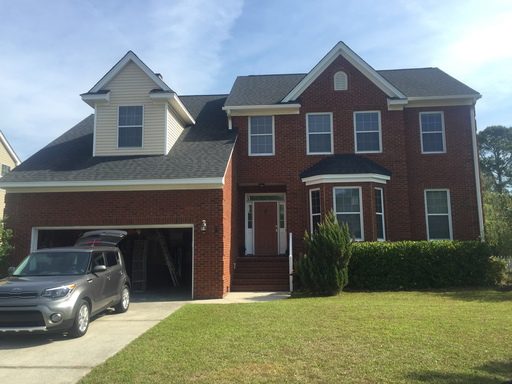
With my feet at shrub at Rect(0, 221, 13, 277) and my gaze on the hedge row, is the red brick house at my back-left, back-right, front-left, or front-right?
front-left

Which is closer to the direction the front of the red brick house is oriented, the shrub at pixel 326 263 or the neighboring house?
the shrub

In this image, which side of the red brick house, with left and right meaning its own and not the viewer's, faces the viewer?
front

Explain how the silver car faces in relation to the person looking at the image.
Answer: facing the viewer and to the left of the viewer

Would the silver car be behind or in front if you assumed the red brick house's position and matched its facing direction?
in front

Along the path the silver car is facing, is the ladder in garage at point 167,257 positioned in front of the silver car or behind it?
behind

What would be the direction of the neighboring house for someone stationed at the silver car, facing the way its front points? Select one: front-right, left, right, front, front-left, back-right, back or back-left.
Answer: back-right

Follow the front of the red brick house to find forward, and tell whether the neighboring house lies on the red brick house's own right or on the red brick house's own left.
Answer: on the red brick house's own right

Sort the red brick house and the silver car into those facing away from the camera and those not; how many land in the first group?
0

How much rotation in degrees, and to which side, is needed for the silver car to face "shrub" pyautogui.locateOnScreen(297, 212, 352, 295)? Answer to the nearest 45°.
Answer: approximately 135° to its left

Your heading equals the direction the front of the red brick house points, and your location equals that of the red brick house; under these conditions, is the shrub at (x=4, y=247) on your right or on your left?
on your right

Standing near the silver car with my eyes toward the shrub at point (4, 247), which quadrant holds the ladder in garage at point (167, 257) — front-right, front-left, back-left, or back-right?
front-right

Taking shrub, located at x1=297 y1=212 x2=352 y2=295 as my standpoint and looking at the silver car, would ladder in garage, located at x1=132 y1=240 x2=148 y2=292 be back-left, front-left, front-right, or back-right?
front-right

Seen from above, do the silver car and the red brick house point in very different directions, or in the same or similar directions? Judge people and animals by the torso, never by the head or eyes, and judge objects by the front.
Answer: same or similar directions

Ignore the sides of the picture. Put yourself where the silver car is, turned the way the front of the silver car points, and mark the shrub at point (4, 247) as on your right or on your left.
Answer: on your right

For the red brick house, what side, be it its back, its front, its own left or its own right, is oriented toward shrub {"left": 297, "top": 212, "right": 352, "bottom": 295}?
front
